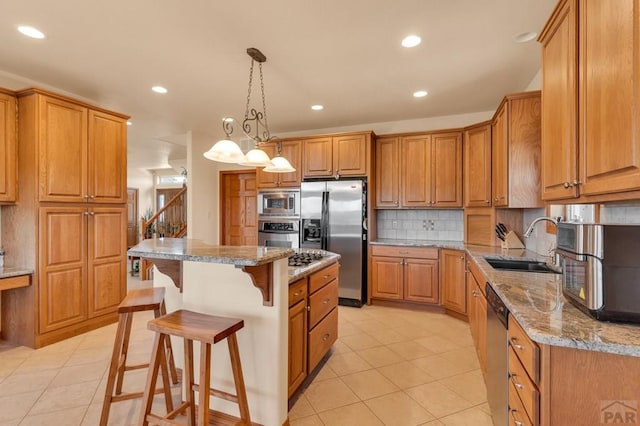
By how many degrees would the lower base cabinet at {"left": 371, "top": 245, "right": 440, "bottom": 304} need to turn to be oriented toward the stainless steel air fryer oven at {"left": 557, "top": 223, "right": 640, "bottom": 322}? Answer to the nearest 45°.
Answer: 0° — it already faces it

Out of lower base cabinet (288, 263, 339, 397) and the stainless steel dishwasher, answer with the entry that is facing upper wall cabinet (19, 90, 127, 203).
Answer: the stainless steel dishwasher

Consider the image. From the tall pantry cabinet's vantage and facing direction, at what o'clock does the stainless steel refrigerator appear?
The stainless steel refrigerator is roughly at 11 o'clock from the tall pantry cabinet.

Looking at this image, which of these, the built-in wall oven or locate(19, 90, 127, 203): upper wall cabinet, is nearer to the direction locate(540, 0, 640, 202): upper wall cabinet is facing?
the upper wall cabinet

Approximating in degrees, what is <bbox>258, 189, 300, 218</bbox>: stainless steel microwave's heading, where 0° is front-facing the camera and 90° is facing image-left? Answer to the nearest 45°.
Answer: approximately 0°

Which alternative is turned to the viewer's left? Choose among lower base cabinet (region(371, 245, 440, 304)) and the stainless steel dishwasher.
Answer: the stainless steel dishwasher

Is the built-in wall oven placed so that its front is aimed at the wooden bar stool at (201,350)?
yes

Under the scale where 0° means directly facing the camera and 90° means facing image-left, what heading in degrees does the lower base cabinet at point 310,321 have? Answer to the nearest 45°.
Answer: approximately 315°

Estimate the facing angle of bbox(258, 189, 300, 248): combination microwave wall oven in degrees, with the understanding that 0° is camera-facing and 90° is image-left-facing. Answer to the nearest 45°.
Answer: approximately 0°
